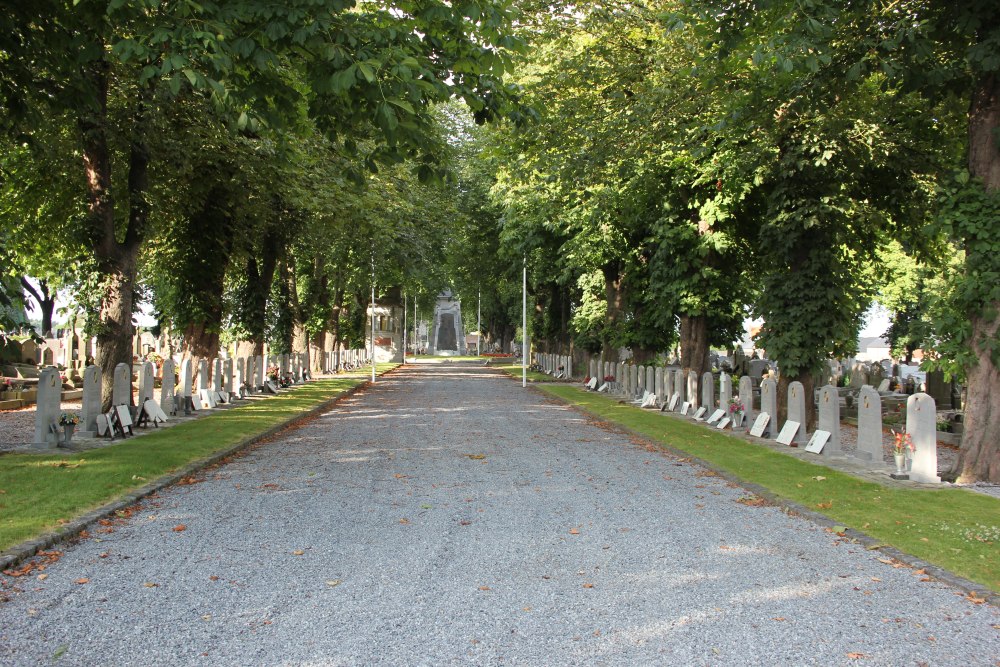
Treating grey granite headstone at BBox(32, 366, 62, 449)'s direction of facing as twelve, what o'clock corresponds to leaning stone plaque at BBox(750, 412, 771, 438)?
The leaning stone plaque is roughly at 11 o'clock from the grey granite headstone.

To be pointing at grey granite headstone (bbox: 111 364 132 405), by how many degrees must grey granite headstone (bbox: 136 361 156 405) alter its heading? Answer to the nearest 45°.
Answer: approximately 45° to its right

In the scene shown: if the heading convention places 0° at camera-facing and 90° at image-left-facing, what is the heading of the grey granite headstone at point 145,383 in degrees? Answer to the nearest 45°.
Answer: approximately 315°

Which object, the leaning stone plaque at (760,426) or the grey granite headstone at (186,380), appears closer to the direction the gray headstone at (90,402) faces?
the leaning stone plaque

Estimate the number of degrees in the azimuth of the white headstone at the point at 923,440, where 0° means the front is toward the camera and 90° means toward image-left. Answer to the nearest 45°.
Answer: approximately 45°

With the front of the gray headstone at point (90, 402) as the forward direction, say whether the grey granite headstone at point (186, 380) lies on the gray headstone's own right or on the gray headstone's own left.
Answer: on the gray headstone's own left
